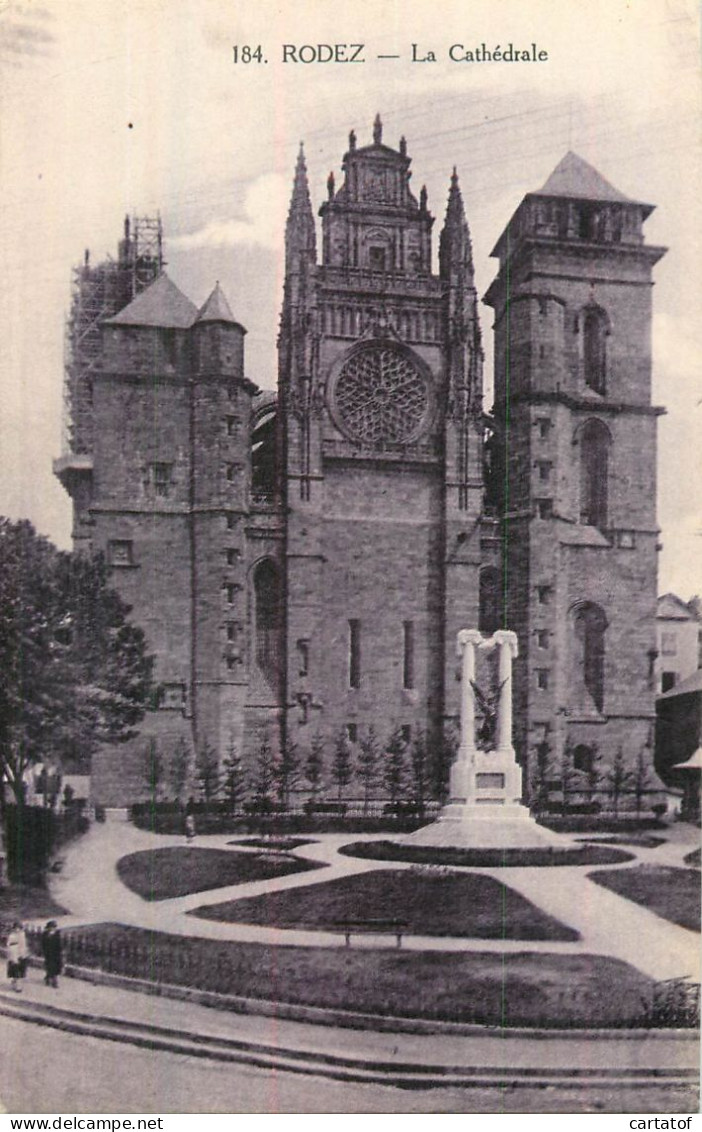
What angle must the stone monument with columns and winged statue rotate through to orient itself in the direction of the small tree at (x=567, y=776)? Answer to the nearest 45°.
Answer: approximately 135° to its left

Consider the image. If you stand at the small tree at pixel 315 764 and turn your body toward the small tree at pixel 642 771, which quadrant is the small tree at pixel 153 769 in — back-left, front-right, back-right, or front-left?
back-right

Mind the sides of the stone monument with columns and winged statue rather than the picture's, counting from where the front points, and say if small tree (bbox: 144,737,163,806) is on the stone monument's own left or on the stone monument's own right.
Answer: on the stone monument's own right

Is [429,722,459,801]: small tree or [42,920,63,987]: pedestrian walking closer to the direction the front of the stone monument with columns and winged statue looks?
the pedestrian walking

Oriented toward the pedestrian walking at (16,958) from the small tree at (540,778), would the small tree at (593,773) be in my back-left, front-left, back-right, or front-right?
back-left

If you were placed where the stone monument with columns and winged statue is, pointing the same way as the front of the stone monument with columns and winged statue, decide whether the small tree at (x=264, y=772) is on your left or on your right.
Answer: on your right

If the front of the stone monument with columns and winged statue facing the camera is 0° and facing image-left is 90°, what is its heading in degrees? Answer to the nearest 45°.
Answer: approximately 0°

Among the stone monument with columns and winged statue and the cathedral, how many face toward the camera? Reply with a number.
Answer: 2
